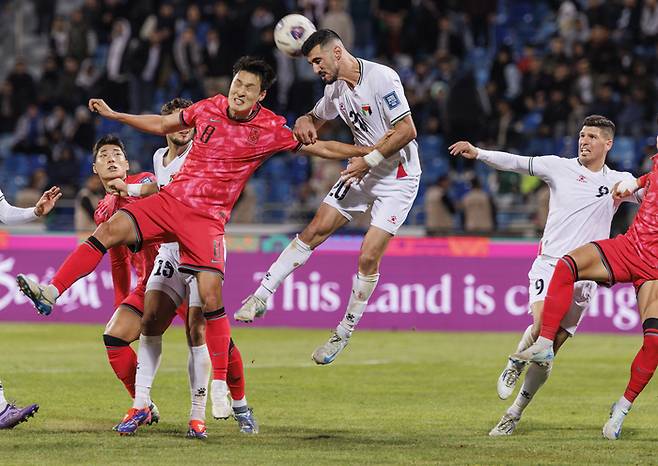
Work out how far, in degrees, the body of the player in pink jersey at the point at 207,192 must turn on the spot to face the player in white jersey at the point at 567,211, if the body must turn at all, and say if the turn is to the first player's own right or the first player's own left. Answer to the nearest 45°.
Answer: approximately 90° to the first player's own left

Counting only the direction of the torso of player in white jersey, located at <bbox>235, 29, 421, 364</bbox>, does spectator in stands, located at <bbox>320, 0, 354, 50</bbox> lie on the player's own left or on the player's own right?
on the player's own right

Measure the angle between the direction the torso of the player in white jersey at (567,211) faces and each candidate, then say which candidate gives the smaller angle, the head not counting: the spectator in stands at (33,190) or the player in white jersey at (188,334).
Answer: the player in white jersey

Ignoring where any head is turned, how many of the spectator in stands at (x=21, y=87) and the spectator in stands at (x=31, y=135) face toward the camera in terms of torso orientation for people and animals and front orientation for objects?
2

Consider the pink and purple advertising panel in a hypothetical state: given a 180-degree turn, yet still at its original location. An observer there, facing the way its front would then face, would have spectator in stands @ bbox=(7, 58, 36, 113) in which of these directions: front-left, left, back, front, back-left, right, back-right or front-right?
front-left

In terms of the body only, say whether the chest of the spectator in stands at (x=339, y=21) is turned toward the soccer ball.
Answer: yes

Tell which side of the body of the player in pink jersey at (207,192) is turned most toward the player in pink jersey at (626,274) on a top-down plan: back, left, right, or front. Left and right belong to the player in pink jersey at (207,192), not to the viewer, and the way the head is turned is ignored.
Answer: left

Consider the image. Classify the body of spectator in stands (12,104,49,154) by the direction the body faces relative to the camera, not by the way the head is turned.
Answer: toward the camera

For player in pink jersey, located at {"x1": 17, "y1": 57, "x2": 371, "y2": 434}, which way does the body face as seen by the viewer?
toward the camera

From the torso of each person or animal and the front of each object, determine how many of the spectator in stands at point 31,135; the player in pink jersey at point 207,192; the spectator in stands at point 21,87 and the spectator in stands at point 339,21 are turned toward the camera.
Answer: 4

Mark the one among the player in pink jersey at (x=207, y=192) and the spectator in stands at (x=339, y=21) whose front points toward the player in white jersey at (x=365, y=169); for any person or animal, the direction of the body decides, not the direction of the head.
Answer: the spectator in stands

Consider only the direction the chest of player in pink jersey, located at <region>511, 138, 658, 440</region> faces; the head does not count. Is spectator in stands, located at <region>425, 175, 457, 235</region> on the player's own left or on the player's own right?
on the player's own right

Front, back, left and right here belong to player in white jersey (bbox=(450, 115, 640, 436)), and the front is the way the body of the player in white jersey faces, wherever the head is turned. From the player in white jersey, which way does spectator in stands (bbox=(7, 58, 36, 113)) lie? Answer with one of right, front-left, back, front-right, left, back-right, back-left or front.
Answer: back-right

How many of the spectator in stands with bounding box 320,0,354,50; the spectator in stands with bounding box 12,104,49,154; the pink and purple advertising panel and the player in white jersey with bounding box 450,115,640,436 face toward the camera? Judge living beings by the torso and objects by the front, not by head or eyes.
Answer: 4

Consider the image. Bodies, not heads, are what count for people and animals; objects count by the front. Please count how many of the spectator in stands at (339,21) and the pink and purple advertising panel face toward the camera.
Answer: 2

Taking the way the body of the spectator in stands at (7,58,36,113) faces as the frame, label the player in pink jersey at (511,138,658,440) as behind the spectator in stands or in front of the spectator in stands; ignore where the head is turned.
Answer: in front

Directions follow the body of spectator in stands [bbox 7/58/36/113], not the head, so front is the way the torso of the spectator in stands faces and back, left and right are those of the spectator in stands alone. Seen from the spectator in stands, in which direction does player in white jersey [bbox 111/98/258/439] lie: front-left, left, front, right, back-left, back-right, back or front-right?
front
